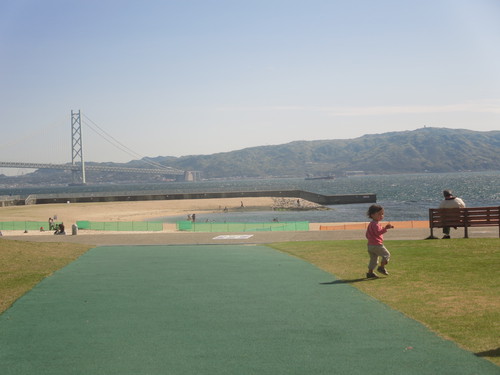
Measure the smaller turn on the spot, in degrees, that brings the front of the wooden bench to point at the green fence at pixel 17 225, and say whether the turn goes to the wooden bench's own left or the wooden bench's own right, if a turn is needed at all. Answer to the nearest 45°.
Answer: approximately 90° to the wooden bench's own left

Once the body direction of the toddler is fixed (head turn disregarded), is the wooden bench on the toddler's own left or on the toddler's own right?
on the toddler's own left

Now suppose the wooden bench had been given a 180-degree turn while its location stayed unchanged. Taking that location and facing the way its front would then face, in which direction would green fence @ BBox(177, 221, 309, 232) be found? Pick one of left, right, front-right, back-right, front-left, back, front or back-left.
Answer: back-right

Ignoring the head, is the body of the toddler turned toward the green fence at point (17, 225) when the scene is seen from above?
no

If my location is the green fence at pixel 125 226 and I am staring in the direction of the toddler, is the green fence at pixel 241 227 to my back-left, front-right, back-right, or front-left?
front-left

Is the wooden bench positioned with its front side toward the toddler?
no

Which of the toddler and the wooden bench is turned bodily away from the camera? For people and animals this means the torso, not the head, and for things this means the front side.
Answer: the wooden bench

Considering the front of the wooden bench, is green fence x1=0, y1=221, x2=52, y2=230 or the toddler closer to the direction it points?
the green fence

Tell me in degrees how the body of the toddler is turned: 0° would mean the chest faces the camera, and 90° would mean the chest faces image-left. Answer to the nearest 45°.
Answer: approximately 270°

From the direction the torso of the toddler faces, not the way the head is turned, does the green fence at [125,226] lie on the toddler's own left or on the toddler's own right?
on the toddler's own left

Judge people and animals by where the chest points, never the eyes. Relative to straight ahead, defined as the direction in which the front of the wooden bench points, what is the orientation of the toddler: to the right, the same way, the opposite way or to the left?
to the right

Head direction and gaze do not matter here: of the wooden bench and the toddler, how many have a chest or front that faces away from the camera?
1

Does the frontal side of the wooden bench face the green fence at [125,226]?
no

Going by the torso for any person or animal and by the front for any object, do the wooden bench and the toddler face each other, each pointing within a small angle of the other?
no

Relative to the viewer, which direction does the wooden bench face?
away from the camera
